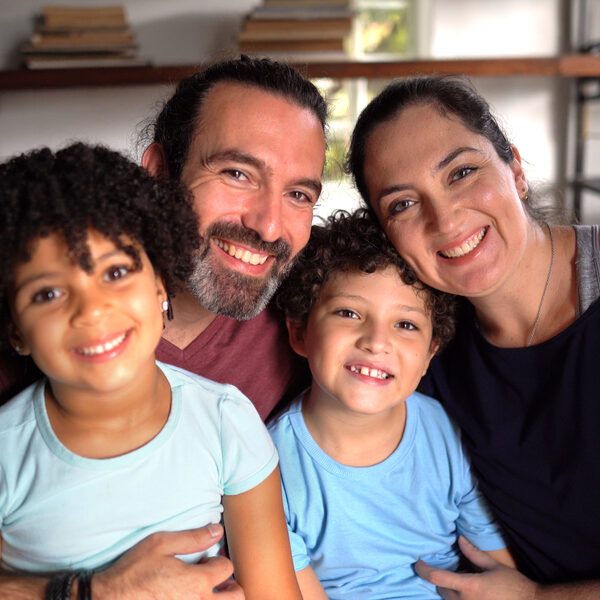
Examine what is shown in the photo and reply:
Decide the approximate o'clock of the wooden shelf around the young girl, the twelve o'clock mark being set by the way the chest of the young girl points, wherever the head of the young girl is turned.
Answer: The wooden shelf is roughly at 7 o'clock from the young girl.

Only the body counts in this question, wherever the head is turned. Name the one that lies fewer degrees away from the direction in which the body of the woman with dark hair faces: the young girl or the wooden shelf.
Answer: the young girl

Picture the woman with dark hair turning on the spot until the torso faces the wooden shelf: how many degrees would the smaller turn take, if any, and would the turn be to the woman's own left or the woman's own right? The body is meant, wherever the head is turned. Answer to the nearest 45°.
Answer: approximately 180°

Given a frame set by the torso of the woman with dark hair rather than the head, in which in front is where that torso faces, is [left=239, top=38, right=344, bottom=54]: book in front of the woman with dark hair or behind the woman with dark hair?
behind

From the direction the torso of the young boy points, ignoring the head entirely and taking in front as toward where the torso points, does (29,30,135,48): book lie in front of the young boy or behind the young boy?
behind

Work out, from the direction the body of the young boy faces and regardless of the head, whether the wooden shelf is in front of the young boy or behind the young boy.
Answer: behind

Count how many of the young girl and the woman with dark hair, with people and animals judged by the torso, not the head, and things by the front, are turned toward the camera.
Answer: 2

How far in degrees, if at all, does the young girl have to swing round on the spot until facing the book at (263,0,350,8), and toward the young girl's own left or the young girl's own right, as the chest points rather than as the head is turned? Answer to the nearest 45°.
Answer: approximately 135° to the young girl's own left

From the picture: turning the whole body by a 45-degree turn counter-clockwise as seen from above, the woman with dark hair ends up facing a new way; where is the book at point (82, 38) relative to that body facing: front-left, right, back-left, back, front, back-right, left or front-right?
back

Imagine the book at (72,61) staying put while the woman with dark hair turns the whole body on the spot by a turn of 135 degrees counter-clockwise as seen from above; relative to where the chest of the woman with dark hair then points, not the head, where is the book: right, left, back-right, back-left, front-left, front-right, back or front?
left

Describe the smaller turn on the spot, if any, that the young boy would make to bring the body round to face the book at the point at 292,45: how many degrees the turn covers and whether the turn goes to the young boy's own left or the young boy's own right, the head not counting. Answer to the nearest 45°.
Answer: approximately 180°

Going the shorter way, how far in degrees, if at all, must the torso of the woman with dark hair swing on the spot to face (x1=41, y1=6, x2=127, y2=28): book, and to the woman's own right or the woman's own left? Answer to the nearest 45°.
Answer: approximately 135° to the woman's own right

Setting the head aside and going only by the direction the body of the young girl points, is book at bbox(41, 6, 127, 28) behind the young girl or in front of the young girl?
behind

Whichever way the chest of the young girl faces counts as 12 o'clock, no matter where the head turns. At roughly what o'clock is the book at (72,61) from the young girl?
The book is roughly at 6 o'clock from the young girl.

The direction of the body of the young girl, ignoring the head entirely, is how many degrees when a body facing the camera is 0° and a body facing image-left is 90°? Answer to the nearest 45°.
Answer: approximately 0°
